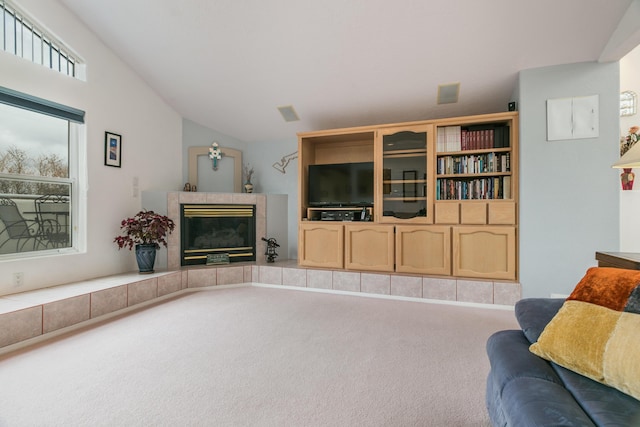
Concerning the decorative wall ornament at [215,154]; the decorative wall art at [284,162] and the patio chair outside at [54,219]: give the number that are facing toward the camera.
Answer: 2

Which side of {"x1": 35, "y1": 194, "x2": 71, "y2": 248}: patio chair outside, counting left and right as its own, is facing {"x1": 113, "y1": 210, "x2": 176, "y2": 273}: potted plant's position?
right

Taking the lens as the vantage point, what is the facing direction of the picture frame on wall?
facing the viewer and to the right of the viewer

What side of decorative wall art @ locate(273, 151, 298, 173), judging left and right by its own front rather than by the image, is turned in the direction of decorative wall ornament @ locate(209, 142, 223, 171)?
right

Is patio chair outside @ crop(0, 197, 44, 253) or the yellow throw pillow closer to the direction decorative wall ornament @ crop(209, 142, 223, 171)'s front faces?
the yellow throw pillow

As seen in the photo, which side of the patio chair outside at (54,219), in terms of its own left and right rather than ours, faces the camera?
back

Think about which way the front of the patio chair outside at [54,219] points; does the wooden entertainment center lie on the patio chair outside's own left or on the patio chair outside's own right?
on the patio chair outside's own right

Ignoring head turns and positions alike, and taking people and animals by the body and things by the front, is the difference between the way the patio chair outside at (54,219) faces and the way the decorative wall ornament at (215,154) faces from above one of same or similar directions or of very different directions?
very different directions

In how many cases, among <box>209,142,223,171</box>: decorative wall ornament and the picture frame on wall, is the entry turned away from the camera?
0

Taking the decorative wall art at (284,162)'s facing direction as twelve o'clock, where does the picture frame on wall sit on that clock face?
The picture frame on wall is roughly at 2 o'clock from the decorative wall art.

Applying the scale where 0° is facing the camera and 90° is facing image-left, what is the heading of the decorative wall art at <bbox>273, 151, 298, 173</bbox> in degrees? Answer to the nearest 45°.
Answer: approximately 0°

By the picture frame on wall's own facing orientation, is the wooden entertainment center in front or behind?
in front
